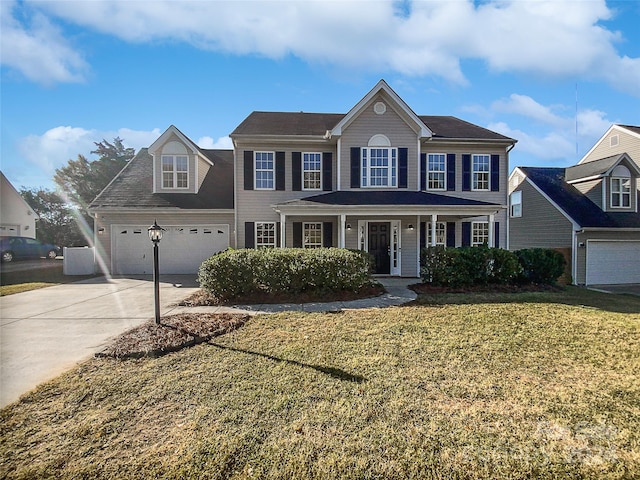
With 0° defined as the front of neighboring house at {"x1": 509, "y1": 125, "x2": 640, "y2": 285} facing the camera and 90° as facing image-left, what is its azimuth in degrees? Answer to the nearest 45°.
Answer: approximately 315°

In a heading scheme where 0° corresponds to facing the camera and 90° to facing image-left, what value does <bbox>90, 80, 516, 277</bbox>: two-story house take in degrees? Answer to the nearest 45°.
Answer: approximately 0°

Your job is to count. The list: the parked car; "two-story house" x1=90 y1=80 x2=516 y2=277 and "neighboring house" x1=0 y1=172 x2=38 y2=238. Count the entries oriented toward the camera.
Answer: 2

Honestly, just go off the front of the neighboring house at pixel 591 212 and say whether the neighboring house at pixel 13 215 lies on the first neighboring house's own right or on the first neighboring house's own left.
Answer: on the first neighboring house's own right

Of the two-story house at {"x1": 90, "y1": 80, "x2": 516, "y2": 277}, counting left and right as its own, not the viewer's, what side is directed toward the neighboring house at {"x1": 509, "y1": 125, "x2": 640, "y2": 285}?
left

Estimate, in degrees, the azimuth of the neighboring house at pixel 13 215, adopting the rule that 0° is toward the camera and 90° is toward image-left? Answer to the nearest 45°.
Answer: approximately 0°
